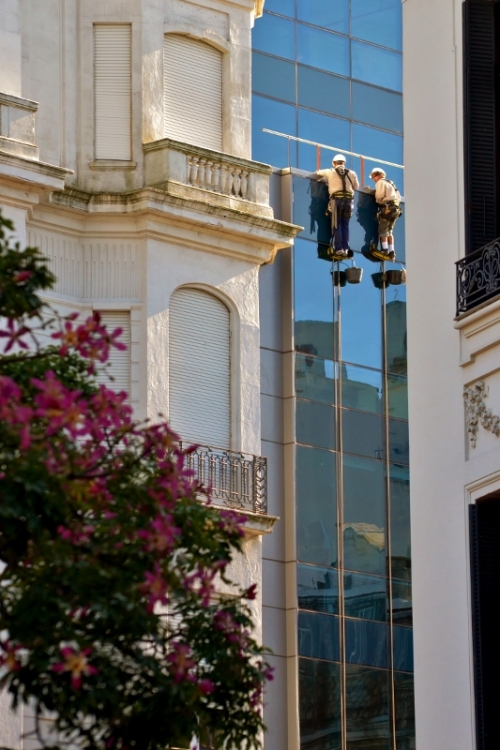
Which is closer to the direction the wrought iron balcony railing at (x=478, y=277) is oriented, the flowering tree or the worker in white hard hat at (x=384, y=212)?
the flowering tree

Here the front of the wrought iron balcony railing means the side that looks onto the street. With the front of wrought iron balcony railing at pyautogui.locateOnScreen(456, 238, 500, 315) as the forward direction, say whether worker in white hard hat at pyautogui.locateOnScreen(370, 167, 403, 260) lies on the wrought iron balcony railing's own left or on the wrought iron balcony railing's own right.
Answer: on the wrought iron balcony railing's own right

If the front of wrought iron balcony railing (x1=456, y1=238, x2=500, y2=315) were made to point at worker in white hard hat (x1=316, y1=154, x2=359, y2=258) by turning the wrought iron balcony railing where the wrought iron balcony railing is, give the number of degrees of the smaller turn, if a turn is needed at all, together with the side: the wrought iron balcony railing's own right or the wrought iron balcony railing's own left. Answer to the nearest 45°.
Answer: approximately 135° to the wrought iron balcony railing's own right

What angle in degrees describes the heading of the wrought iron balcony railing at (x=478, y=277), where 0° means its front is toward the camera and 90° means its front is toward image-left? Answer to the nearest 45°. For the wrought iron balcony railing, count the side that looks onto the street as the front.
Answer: approximately 45°
